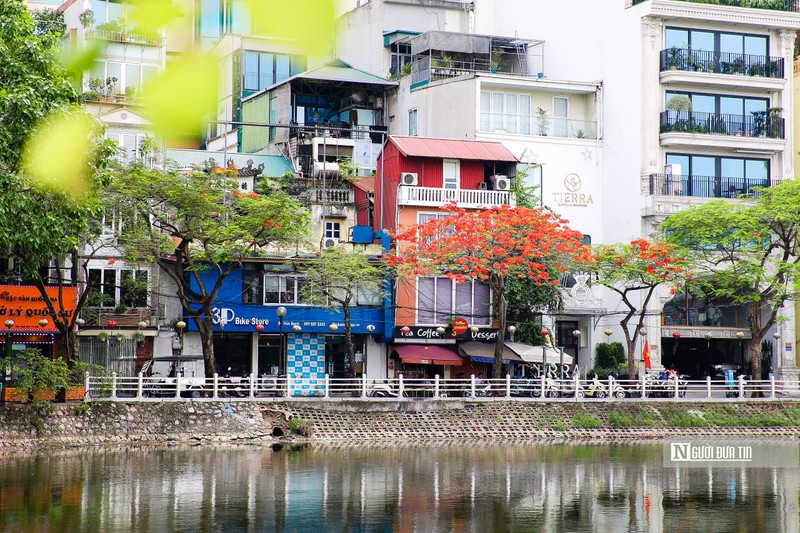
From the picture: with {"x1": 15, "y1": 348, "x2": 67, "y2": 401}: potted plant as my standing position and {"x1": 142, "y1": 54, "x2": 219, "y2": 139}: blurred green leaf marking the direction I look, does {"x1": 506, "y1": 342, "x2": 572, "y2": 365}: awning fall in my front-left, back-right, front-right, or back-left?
back-left

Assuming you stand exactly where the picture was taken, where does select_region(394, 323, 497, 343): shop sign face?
facing the viewer

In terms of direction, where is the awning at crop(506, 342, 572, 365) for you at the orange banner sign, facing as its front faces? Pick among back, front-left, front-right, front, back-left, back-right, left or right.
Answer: left

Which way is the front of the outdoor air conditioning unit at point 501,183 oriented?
toward the camera

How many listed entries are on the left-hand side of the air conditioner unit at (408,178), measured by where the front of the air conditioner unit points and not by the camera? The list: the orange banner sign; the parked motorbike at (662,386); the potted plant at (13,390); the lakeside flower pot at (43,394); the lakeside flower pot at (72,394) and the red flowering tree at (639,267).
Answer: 2

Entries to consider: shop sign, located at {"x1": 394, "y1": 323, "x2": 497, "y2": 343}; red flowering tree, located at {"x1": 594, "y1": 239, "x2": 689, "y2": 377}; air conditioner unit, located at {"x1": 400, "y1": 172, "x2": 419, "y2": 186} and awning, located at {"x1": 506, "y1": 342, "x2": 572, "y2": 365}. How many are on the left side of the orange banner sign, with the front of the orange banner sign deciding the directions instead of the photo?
4

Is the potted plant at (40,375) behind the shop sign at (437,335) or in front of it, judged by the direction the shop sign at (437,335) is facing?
in front

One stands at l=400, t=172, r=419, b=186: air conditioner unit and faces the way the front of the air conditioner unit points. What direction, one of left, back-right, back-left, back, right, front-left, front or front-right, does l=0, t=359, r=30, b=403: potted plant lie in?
front-right

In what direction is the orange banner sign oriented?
toward the camera

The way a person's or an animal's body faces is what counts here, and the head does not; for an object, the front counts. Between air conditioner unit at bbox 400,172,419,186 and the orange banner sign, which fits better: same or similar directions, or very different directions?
same or similar directions

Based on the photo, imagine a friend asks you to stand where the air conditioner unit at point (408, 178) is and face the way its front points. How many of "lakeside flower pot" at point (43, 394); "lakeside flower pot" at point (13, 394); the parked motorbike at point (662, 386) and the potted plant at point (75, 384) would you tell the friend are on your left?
1

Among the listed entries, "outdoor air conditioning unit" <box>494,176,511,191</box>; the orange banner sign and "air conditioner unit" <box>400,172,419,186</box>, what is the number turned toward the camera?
3

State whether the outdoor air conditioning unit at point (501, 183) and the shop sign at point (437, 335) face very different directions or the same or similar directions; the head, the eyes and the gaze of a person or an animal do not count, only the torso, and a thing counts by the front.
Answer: same or similar directions

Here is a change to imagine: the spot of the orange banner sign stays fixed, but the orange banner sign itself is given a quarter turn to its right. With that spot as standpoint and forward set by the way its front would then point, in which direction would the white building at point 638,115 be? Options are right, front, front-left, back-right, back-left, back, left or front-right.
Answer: back

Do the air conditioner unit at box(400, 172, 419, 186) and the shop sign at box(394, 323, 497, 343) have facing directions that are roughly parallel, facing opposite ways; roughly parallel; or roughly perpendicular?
roughly parallel

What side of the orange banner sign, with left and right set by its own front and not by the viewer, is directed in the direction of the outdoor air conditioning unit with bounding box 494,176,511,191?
left
